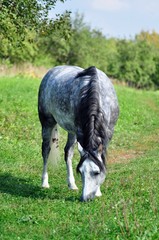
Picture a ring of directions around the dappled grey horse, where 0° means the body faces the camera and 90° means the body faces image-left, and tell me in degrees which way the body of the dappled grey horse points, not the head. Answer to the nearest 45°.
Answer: approximately 315°
